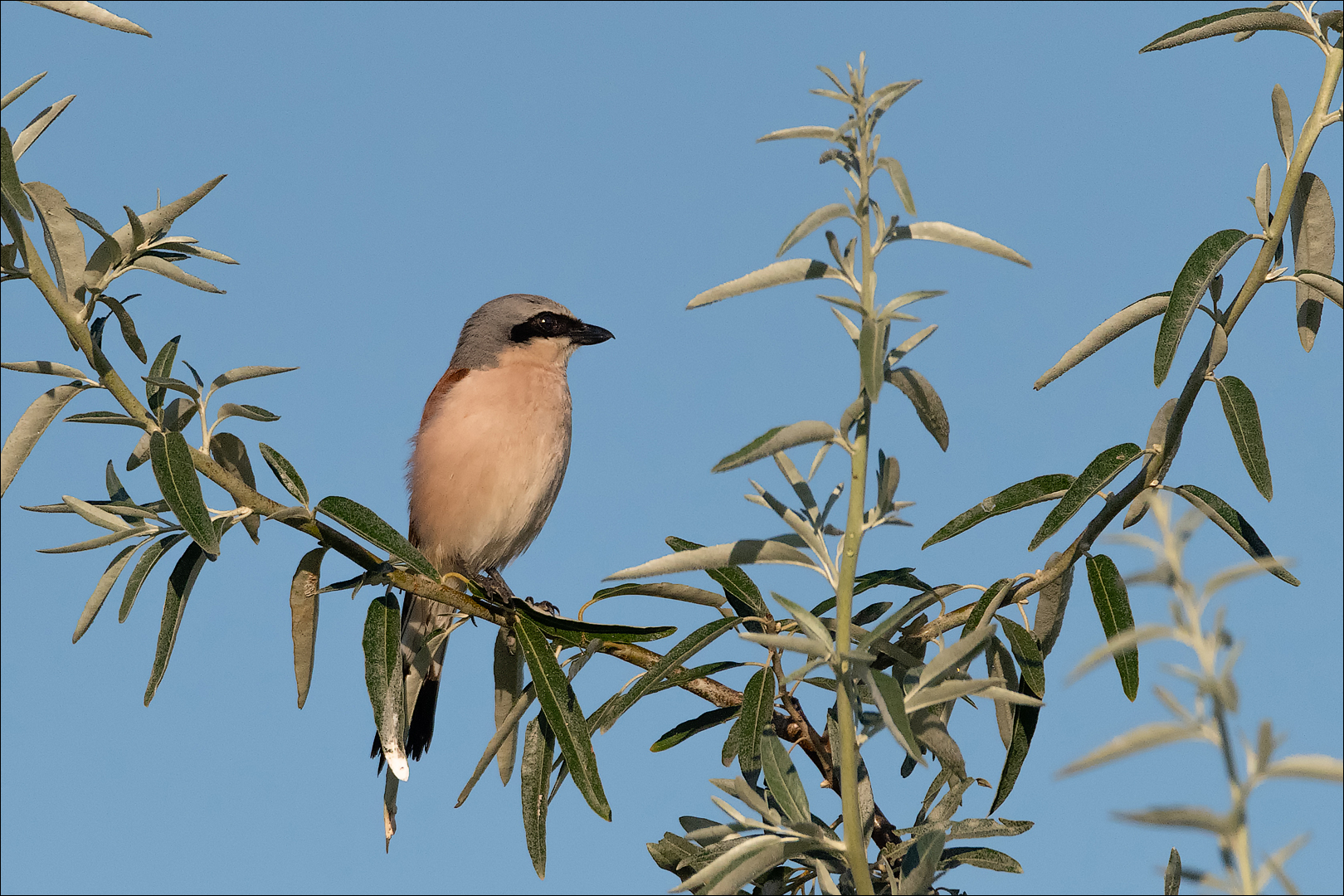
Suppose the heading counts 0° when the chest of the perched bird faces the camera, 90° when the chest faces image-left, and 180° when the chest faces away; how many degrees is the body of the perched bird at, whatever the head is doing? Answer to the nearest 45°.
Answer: approximately 315°
